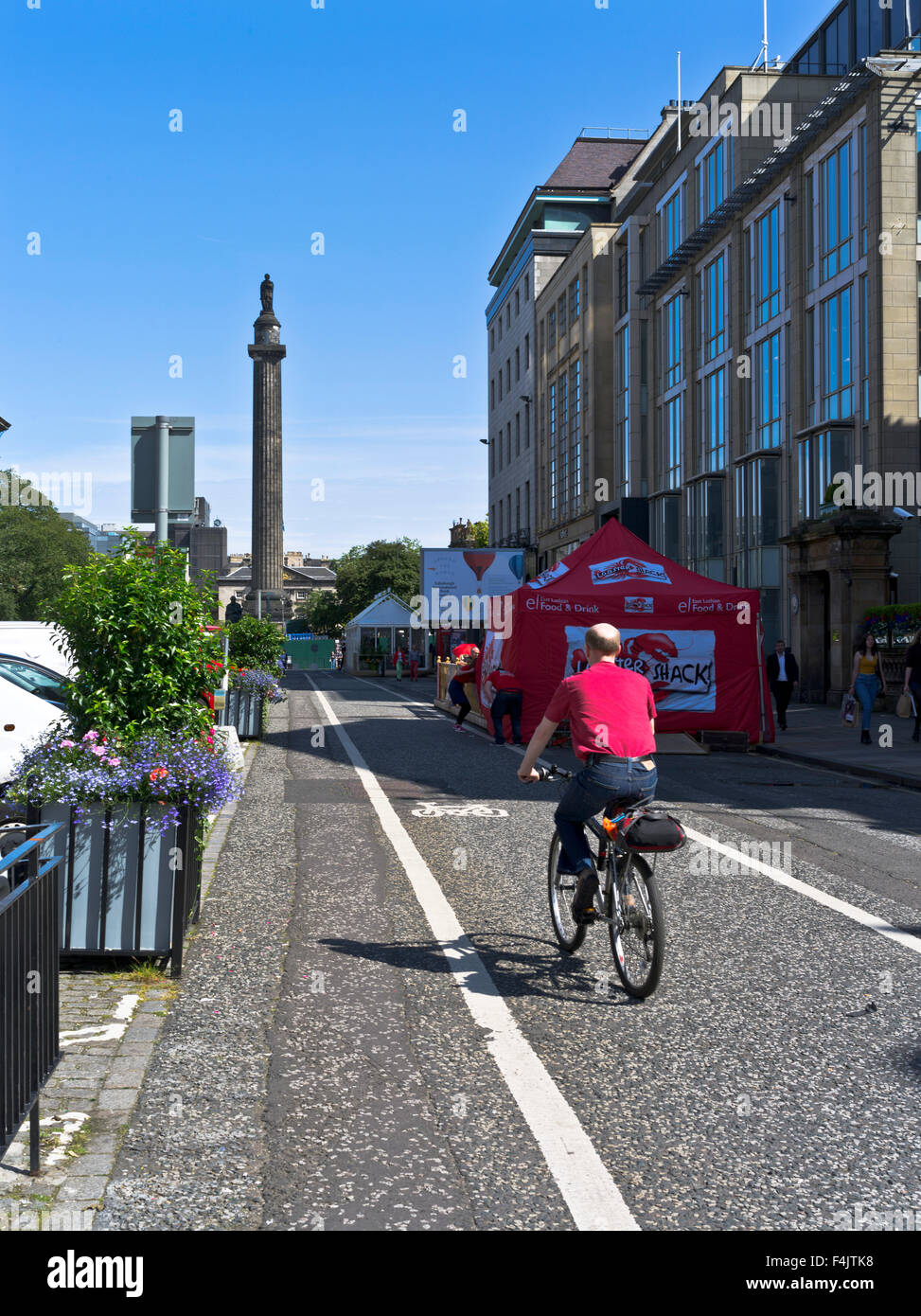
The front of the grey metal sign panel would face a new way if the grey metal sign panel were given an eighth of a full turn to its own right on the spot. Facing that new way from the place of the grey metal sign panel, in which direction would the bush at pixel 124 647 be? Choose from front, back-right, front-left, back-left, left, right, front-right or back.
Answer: back-right

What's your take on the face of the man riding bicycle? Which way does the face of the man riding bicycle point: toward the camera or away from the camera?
away from the camera

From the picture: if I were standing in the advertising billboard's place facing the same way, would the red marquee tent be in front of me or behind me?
in front

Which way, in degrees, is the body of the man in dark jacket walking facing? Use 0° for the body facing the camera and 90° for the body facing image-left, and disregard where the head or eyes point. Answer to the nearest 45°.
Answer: approximately 0°

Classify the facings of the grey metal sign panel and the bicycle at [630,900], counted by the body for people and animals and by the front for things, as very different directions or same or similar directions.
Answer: same or similar directions

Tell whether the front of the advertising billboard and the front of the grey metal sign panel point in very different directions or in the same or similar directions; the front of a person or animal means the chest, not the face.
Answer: very different directions

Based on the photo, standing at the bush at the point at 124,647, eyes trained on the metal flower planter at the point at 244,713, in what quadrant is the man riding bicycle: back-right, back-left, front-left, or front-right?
back-right

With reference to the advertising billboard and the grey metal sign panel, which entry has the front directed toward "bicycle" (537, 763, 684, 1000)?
the advertising billboard

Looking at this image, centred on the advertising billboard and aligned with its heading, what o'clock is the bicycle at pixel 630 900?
The bicycle is roughly at 12 o'clock from the advertising billboard.

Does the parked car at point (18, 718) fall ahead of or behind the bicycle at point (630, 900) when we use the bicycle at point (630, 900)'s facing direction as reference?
ahead

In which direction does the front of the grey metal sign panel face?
away from the camera
